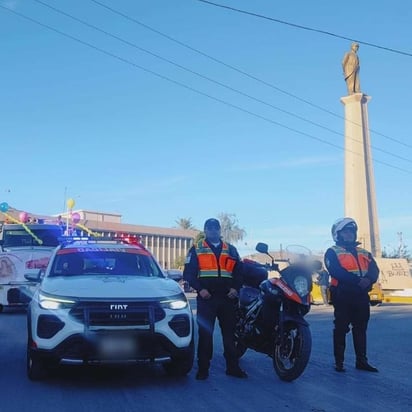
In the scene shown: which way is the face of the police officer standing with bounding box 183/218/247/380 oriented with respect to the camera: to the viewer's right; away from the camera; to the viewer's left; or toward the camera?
toward the camera

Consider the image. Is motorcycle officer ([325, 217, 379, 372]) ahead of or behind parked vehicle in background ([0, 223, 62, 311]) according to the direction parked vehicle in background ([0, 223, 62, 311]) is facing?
ahead

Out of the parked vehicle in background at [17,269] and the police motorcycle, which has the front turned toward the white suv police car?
the parked vehicle in background

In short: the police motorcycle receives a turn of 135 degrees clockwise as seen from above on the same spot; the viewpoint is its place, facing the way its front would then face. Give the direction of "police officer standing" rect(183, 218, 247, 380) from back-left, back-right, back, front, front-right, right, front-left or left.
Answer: front

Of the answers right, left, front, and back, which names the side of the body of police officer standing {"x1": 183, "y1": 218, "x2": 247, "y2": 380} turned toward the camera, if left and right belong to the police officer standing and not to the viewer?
front

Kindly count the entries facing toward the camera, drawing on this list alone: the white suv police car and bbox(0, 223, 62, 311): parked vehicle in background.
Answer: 2

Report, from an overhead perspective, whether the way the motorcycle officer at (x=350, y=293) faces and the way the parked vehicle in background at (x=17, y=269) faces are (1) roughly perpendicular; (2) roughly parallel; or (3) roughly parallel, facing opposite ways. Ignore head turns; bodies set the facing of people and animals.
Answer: roughly parallel

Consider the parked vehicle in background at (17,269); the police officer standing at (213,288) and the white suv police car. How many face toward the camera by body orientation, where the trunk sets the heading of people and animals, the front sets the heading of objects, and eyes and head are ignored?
3

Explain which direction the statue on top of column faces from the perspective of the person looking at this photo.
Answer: facing the viewer and to the right of the viewer

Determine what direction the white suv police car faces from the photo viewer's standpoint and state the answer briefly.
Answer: facing the viewer

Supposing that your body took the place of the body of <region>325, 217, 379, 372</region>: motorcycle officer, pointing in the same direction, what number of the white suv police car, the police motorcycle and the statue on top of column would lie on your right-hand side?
2

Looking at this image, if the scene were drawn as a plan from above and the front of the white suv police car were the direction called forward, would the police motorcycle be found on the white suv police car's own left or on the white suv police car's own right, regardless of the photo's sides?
on the white suv police car's own left

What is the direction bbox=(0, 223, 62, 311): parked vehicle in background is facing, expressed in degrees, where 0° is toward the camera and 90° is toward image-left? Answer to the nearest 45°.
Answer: approximately 0°

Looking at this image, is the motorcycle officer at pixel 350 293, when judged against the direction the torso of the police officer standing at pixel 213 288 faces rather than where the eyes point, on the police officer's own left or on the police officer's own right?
on the police officer's own left
